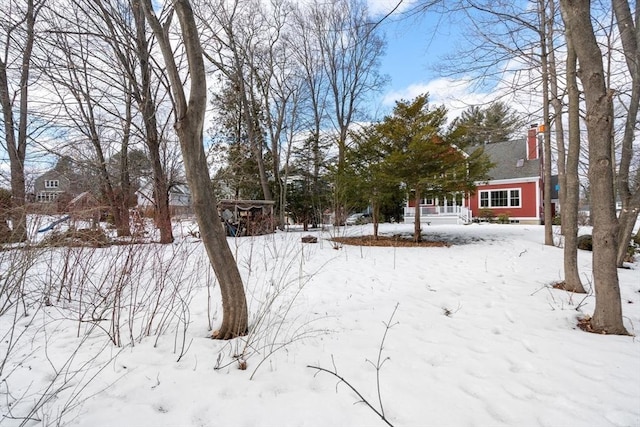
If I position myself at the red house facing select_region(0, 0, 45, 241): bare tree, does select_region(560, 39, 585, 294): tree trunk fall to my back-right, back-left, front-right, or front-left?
front-left

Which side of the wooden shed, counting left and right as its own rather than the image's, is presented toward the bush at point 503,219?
left

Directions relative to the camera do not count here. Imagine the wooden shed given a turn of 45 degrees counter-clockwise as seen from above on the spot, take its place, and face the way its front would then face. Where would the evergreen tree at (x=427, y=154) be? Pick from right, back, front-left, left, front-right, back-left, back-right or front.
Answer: front

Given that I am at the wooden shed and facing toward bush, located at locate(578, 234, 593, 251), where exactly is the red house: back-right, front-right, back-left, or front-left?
front-left

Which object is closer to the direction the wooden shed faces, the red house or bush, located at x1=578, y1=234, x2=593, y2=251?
the bush

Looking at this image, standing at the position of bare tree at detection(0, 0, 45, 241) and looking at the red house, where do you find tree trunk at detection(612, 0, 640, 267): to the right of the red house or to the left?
right

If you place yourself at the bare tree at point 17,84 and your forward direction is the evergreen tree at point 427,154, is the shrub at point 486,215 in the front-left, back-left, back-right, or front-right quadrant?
front-left

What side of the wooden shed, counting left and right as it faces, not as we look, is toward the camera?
front

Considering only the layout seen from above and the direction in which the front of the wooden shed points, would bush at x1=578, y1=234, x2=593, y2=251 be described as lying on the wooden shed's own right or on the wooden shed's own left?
on the wooden shed's own left
